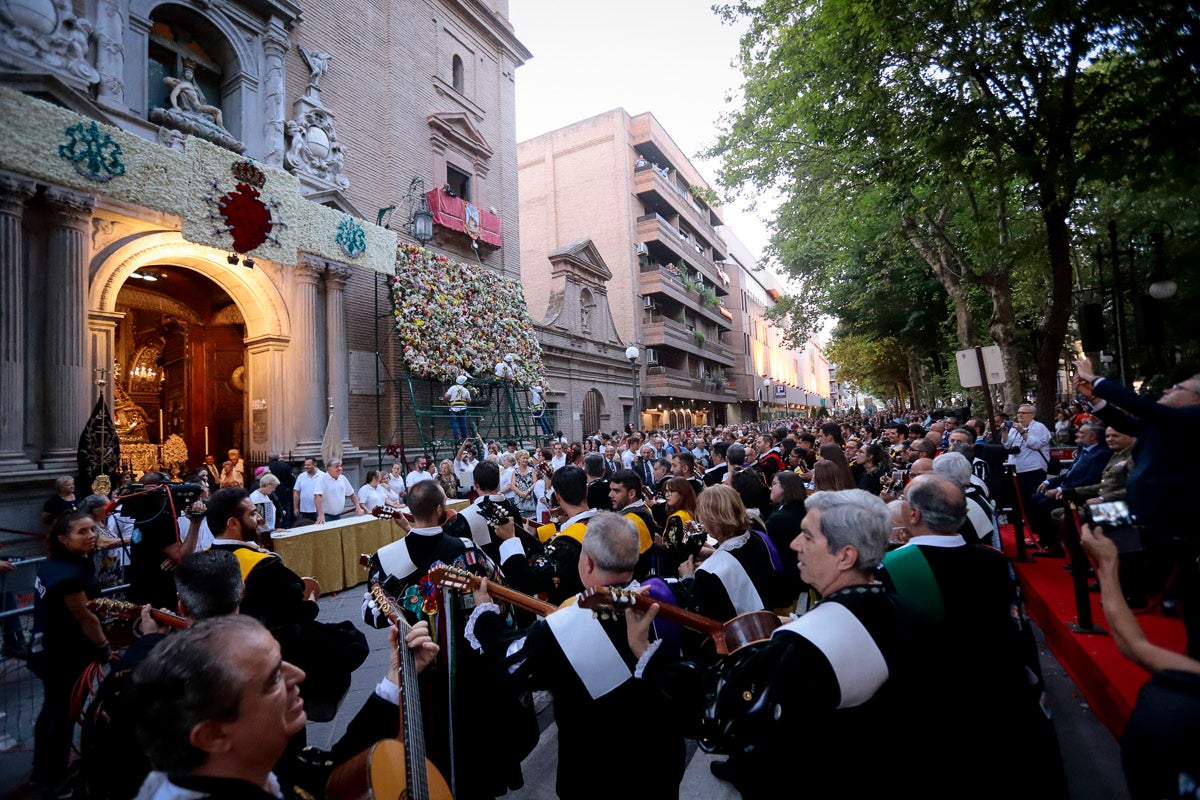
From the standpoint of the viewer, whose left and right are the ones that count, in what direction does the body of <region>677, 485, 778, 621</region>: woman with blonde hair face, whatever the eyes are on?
facing away from the viewer and to the left of the viewer

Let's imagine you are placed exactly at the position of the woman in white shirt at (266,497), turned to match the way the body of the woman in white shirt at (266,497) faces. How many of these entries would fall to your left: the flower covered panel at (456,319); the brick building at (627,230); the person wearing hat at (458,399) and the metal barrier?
3

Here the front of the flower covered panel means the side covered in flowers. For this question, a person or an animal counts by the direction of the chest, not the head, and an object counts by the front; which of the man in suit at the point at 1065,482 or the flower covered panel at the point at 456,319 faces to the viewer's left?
the man in suit

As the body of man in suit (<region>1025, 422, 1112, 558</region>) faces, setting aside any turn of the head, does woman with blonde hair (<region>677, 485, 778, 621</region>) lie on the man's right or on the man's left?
on the man's left

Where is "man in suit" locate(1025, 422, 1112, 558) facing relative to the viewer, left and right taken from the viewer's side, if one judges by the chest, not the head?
facing to the left of the viewer

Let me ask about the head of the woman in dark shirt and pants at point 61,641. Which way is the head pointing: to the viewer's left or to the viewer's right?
to the viewer's right

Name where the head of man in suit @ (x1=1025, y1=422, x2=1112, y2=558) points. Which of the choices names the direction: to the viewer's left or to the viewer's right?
to the viewer's left

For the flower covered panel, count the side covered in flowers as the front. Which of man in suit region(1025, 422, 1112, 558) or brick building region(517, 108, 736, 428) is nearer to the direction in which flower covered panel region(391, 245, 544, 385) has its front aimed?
the man in suit

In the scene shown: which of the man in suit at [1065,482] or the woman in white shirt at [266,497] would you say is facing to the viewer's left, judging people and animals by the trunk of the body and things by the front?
the man in suit

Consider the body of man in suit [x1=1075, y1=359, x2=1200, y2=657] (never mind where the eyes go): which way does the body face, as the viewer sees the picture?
to the viewer's left

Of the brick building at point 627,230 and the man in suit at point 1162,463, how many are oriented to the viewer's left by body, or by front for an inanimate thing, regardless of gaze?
1

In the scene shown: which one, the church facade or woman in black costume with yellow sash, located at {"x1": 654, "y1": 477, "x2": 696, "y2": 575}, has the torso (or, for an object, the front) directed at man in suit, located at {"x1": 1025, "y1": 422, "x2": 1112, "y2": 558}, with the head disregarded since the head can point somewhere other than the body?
the church facade

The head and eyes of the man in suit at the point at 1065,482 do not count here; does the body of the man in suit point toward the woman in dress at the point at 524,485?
yes
